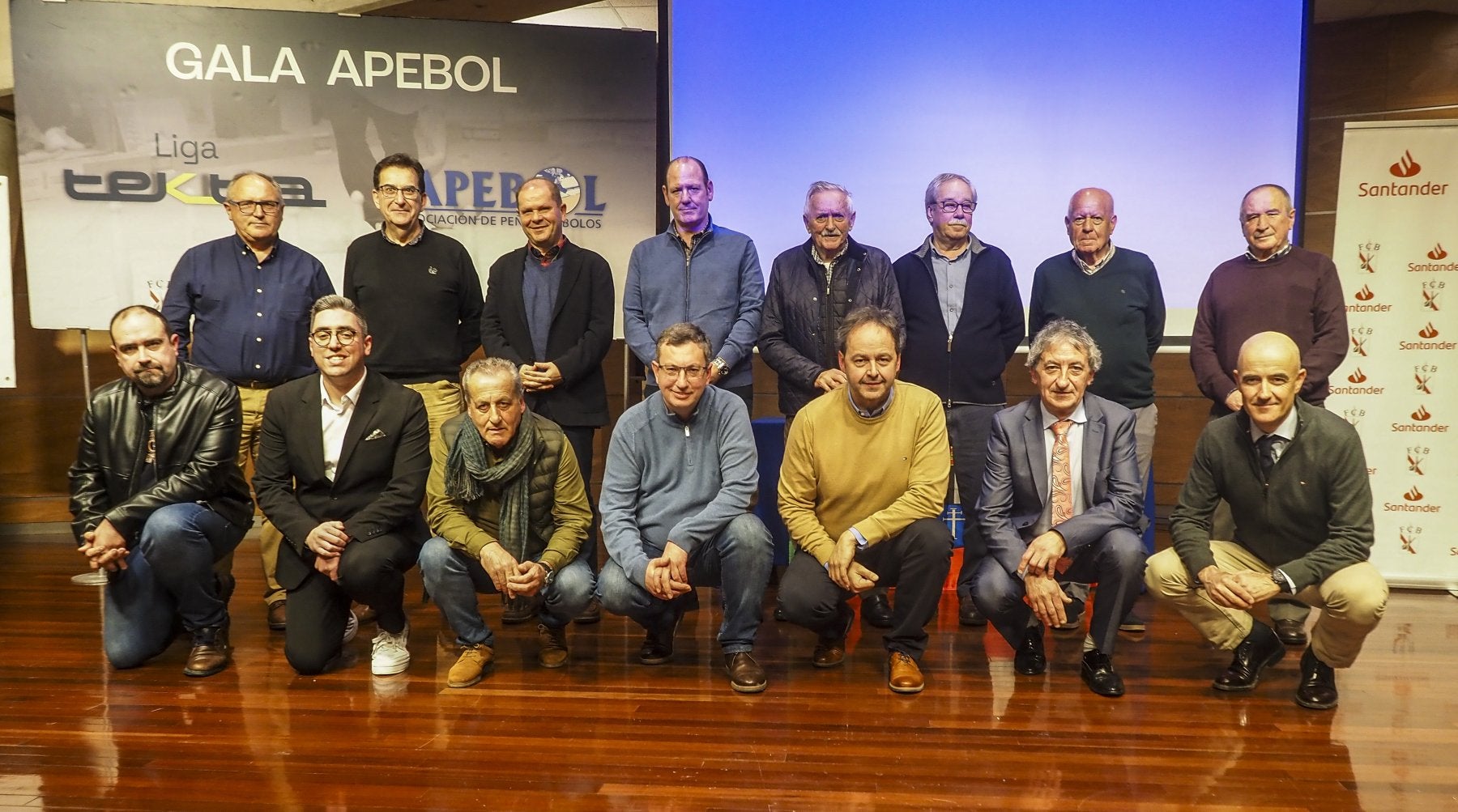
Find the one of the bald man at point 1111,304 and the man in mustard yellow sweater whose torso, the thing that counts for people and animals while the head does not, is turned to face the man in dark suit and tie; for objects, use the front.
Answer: the bald man

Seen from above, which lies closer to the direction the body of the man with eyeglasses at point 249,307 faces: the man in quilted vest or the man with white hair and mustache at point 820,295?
the man in quilted vest

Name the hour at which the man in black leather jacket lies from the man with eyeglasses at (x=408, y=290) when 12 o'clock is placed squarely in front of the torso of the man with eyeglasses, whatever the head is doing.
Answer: The man in black leather jacket is roughly at 2 o'clock from the man with eyeglasses.

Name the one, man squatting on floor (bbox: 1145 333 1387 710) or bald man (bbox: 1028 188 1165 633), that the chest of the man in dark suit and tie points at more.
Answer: the man squatting on floor

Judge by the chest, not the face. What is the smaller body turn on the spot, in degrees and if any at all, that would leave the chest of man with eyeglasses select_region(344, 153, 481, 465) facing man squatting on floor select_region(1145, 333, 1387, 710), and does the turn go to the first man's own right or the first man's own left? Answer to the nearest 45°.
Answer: approximately 45° to the first man's own left

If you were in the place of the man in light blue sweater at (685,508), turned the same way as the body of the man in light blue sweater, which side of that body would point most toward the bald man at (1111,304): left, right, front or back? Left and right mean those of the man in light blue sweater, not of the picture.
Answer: left

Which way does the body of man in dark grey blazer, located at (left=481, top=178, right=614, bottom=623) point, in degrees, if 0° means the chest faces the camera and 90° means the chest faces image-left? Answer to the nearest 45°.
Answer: approximately 0°
